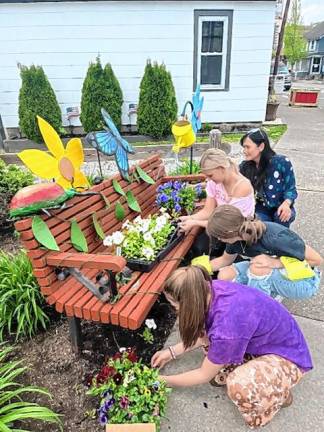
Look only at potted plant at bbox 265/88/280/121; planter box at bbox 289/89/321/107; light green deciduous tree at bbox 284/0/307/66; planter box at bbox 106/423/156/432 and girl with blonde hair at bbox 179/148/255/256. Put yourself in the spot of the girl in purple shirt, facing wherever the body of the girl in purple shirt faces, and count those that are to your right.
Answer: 4

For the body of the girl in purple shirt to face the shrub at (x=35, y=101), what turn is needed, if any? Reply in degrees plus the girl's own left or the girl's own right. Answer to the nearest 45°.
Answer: approximately 45° to the girl's own right

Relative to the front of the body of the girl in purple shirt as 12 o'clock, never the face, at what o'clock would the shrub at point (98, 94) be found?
The shrub is roughly at 2 o'clock from the girl in purple shirt.

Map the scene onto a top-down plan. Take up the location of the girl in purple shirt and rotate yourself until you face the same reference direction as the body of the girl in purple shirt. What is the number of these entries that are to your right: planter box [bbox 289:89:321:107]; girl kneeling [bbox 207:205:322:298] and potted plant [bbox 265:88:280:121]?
3

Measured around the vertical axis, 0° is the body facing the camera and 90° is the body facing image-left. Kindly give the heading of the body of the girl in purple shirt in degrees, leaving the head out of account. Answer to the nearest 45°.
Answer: approximately 90°

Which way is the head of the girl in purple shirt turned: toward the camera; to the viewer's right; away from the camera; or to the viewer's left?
to the viewer's left

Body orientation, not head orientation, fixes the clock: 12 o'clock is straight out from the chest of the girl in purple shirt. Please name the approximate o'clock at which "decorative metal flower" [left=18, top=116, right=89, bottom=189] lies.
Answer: The decorative metal flower is roughly at 1 o'clock from the girl in purple shirt.

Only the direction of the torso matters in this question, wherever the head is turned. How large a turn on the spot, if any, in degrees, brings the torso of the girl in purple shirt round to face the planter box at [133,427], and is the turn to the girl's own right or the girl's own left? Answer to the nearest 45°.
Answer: approximately 45° to the girl's own left

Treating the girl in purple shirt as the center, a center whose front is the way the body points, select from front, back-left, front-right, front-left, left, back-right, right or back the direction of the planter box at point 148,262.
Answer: front-right

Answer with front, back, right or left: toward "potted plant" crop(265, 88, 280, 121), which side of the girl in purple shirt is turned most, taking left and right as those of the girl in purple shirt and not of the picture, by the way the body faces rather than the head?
right

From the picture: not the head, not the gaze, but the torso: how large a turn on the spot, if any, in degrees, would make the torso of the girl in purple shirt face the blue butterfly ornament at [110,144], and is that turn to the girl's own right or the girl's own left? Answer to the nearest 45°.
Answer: approximately 45° to the girl's own right
